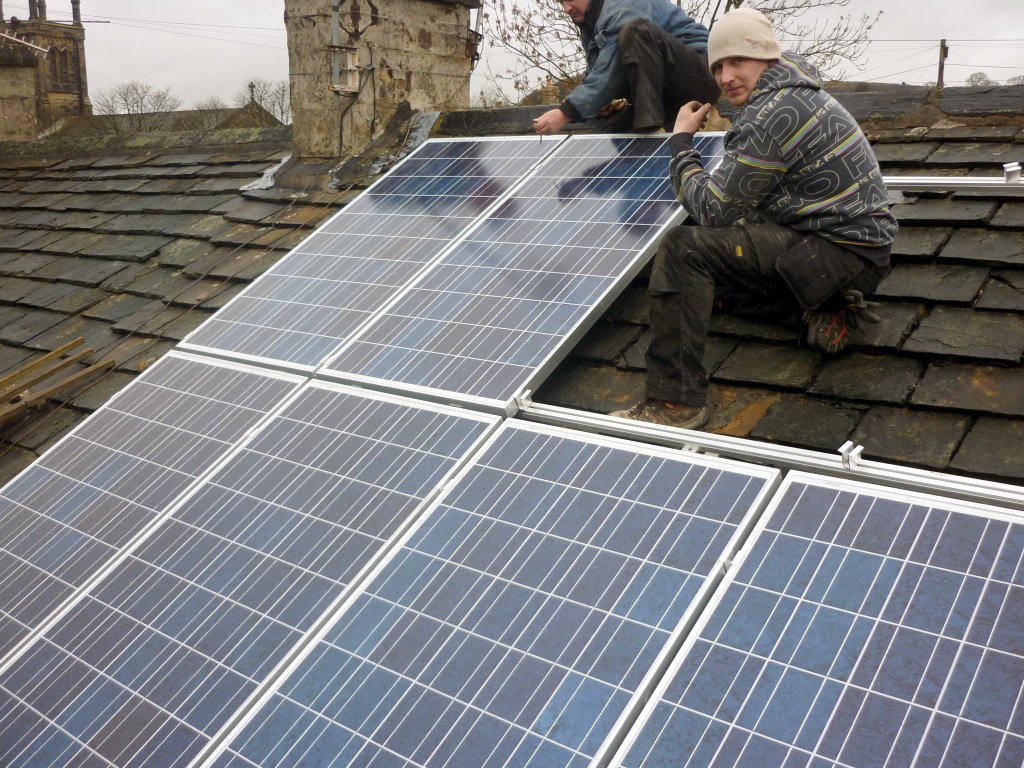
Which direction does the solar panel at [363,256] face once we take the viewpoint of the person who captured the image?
facing the viewer and to the left of the viewer

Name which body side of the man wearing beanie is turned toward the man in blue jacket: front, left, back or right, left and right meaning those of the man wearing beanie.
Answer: right

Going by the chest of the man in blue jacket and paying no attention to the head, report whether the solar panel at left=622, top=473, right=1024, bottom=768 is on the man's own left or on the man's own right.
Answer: on the man's own left

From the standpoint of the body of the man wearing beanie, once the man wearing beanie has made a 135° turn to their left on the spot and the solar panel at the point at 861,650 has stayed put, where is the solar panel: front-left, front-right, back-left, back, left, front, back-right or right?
front-right

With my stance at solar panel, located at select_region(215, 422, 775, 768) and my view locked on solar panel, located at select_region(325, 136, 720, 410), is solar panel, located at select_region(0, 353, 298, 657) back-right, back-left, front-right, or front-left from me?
front-left

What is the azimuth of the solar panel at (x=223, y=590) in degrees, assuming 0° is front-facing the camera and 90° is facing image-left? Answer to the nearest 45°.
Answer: approximately 45°

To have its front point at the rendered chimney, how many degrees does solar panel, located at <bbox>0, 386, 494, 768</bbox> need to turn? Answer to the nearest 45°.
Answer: approximately 135° to its right

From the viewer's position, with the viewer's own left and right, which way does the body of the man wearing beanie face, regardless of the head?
facing to the left of the viewer

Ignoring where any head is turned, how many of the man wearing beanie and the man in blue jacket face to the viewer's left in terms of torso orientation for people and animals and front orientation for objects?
2

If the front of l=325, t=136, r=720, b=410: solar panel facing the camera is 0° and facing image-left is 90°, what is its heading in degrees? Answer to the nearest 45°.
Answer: approximately 45°

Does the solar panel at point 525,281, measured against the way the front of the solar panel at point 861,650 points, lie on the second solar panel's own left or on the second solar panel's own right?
on the second solar panel's own right

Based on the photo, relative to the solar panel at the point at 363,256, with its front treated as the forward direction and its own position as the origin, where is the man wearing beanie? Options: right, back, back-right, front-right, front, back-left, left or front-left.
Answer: left
